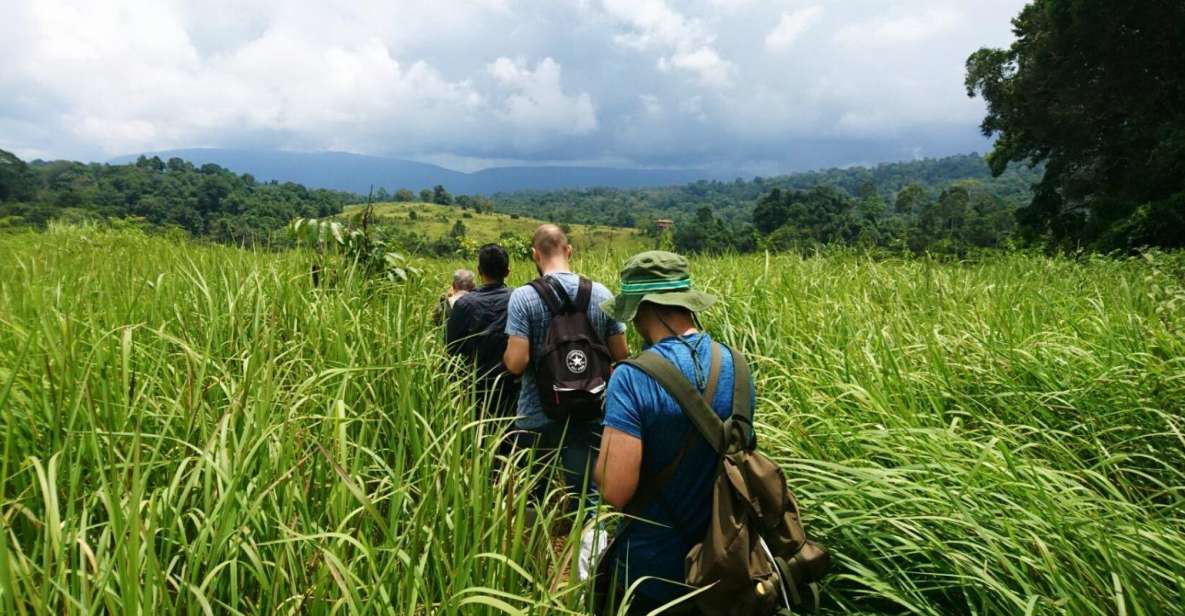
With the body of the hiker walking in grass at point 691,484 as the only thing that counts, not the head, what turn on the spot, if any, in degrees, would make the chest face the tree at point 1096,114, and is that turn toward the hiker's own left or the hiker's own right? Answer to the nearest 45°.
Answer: approximately 90° to the hiker's own right

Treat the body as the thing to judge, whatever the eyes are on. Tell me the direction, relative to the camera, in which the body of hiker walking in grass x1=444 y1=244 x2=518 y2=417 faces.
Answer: away from the camera

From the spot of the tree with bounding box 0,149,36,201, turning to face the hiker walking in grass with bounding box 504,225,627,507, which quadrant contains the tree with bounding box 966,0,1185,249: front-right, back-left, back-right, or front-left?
front-left

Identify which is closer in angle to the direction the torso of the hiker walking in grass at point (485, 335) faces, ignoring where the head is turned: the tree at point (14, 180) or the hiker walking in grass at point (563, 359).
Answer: the tree

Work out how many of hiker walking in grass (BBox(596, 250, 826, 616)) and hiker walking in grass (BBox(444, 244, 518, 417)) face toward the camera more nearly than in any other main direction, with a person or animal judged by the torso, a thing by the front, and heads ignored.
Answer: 0

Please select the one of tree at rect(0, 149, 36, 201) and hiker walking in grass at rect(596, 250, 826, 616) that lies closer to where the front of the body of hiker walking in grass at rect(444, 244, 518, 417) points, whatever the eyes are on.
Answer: the tree

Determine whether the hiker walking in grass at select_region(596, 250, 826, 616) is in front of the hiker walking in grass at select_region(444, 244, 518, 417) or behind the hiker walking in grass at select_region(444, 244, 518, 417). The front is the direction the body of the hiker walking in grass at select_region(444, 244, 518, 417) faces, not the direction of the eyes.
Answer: behind

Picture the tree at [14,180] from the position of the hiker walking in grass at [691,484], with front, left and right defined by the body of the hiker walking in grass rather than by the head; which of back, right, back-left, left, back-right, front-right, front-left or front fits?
front

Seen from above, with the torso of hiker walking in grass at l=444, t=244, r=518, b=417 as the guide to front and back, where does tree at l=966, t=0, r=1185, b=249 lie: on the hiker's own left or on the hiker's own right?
on the hiker's own right

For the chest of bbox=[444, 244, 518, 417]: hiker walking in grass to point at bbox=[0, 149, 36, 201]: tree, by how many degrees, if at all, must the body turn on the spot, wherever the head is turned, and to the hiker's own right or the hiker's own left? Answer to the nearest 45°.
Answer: approximately 45° to the hiker's own left

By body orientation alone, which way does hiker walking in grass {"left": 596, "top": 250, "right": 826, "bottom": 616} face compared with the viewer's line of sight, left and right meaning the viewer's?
facing away from the viewer and to the left of the viewer

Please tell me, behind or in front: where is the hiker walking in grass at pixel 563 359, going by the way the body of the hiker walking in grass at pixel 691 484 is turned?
in front

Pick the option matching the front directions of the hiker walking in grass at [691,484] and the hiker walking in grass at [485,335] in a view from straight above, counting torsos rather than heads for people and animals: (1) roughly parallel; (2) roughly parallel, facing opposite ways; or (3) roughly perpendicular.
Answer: roughly parallel

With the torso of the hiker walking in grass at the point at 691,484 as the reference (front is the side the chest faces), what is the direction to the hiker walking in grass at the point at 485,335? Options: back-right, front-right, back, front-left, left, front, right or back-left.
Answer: front
